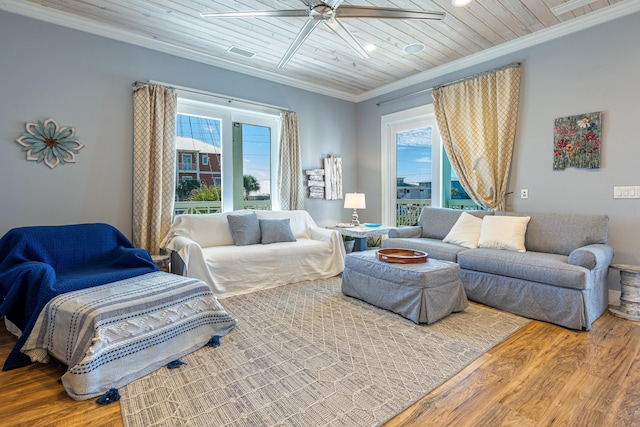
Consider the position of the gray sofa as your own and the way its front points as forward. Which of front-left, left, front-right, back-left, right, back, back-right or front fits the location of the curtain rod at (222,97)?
front-right

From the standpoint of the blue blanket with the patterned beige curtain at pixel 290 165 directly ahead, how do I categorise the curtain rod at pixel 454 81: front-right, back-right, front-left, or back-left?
front-right

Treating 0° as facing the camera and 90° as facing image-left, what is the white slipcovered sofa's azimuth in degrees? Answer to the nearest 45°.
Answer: approximately 315°

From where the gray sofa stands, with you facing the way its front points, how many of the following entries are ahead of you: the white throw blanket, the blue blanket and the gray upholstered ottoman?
3

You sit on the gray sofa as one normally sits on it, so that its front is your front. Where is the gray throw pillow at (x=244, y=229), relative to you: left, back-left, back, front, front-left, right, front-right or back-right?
front-right

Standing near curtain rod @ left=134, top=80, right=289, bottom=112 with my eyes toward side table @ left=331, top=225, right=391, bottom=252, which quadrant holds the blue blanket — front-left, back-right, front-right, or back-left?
back-right

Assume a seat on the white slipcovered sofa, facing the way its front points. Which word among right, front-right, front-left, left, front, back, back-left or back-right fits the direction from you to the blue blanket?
right

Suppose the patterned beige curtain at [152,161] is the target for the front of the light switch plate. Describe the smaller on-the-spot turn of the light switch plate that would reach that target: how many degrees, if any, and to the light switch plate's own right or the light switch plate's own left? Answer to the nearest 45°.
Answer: approximately 45° to the light switch plate's own right

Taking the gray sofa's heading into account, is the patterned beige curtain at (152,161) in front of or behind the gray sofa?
in front

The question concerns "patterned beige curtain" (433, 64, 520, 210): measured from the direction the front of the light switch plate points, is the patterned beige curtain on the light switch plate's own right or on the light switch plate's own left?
on the light switch plate's own right

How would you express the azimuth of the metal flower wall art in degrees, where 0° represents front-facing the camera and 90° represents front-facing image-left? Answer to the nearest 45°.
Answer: approximately 0°

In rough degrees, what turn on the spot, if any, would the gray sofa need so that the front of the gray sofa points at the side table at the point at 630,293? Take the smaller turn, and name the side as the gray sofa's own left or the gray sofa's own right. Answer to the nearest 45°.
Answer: approximately 135° to the gray sofa's own left

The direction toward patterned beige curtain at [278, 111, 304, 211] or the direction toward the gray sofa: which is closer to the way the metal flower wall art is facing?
the gray sofa
